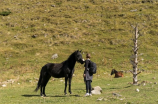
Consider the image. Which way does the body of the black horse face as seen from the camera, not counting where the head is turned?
to the viewer's right
